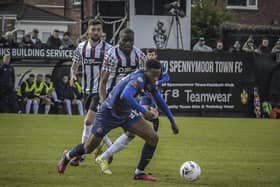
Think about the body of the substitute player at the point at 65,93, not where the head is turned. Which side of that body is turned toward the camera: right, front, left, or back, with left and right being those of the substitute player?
front

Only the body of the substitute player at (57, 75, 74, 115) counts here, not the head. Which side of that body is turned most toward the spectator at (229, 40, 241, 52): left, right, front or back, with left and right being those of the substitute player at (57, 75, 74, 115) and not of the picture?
left

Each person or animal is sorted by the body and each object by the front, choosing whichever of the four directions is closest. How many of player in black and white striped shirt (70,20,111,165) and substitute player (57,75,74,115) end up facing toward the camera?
2

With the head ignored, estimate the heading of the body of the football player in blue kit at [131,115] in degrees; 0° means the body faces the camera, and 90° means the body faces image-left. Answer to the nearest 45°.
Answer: approximately 315°

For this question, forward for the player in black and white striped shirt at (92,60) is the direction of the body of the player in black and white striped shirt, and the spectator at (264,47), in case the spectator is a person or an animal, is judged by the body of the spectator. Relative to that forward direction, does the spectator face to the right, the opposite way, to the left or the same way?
the same way

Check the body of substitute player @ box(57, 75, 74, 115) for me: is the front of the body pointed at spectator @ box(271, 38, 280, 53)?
no

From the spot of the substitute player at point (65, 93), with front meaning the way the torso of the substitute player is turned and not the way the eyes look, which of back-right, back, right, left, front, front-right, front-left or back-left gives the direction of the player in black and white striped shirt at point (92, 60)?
front

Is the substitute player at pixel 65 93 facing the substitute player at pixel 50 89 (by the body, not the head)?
no

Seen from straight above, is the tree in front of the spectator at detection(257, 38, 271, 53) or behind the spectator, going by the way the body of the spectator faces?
behind

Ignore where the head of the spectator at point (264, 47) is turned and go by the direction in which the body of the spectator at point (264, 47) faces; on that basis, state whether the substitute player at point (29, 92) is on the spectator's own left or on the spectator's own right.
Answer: on the spectator's own right

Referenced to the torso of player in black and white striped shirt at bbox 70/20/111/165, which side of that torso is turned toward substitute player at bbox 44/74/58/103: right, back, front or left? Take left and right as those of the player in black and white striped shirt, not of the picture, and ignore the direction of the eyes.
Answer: back

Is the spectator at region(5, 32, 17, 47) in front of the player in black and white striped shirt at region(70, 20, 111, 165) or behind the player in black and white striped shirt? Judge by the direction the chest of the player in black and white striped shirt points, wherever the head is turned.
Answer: behind

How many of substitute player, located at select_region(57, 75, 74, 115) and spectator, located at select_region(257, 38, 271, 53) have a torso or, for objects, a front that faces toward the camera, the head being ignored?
2

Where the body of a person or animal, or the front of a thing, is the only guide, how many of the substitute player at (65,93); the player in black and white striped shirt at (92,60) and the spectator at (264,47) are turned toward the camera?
3

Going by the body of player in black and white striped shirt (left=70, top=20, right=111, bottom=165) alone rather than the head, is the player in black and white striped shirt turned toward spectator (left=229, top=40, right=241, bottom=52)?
no

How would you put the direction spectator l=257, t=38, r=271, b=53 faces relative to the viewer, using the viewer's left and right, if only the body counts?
facing the viewer

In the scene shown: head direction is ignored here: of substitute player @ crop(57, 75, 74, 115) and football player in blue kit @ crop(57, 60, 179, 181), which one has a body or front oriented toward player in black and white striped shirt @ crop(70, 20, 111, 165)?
the substitute player
